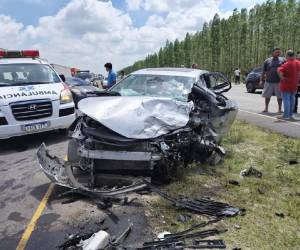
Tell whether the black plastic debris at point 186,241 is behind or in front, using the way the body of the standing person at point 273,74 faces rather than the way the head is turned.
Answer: in front

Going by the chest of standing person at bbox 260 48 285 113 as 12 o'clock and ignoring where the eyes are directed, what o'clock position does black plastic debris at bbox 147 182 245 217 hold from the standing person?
The black plastic debris is roughly at 12 o'clock from the standing person.

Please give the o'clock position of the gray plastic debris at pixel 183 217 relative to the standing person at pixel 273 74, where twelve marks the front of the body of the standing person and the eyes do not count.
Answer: The gray plastic debris is roughly at 12 o'clock from the standing person.

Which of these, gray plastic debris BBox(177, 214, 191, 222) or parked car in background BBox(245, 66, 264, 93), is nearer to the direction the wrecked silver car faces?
the gray plastic debris

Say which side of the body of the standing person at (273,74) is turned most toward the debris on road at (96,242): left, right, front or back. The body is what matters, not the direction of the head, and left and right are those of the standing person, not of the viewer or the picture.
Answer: front

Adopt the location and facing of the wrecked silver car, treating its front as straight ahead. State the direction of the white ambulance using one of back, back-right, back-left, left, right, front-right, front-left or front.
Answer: right

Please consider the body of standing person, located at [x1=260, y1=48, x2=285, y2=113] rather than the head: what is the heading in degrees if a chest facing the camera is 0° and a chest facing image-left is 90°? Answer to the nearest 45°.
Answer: approximately 0°

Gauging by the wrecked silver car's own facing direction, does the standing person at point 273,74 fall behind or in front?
behind

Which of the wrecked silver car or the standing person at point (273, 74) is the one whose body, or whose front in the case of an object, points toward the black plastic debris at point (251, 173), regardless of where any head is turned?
the standing person

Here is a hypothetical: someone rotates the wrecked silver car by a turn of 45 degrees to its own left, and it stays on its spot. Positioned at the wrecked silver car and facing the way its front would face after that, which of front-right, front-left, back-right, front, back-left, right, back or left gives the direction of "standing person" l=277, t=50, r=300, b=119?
back-left

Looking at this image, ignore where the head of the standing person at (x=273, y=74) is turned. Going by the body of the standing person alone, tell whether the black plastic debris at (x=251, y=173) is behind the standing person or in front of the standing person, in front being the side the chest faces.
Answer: in front

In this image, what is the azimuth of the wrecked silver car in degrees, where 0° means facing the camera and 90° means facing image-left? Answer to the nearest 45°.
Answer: approximately 45°
